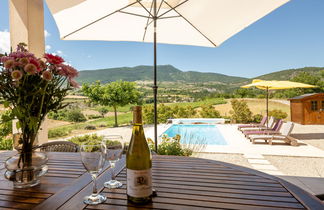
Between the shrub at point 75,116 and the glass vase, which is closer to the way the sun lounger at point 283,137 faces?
the shrub

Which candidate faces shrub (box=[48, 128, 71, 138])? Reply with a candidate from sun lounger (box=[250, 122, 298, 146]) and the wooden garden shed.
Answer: the sun lounger

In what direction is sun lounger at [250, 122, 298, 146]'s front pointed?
to the viewer's left

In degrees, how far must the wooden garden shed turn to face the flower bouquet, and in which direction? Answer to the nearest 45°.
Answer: approximately 45° to its right

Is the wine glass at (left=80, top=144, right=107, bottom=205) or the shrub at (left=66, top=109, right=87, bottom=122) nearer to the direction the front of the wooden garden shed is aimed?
the wine glass

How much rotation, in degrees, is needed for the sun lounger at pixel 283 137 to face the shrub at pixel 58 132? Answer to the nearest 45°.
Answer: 0° — it already faces it
